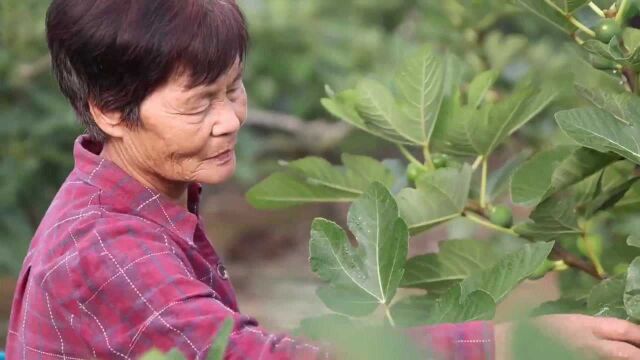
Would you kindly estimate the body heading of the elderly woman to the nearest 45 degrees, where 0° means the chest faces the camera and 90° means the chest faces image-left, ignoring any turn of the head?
approximately 270°
